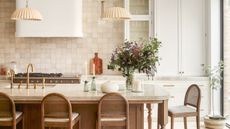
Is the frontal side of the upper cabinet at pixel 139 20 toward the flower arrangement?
yes

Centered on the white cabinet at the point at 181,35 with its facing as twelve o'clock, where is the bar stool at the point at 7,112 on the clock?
The bar stool is roughly at 1 o'clock from the white cabinet.

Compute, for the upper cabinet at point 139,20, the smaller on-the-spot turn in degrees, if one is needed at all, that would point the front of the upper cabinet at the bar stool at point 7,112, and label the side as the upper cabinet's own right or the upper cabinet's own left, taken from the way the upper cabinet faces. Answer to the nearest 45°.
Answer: approximately 45° to the upper cabinet's own right

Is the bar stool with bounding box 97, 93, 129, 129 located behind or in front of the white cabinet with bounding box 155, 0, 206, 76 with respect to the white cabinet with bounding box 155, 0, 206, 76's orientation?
in front

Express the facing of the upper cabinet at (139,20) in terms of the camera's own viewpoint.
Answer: facing the viewer

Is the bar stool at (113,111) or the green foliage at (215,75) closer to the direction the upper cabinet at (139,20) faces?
the bar stool

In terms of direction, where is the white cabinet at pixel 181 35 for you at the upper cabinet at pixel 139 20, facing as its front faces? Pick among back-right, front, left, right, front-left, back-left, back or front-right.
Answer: left

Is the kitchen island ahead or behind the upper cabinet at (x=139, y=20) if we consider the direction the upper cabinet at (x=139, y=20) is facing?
ahead

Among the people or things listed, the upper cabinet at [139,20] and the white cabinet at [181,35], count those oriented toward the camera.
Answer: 2

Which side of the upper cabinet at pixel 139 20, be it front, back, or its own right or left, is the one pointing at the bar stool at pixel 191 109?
front

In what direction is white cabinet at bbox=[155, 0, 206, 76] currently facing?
toward the camera
